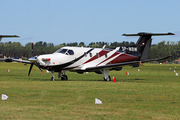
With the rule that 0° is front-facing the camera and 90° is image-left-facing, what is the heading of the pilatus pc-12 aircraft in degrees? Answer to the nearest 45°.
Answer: approximately 45°
